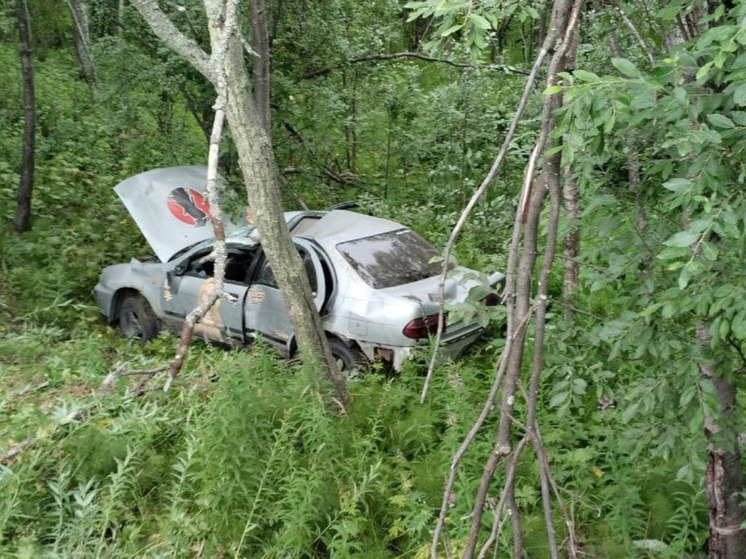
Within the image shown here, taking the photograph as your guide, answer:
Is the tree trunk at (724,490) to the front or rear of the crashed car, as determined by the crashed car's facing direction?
to the rear

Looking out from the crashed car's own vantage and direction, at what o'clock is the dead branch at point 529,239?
The dead branch is roughly at 7 o'clock from the crashed car.

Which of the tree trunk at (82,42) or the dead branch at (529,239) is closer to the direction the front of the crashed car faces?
the tree trunk

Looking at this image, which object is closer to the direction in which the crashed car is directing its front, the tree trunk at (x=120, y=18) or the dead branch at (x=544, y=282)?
the tree trunk

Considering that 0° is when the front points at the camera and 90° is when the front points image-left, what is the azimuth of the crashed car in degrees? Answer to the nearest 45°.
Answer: approximately 135°

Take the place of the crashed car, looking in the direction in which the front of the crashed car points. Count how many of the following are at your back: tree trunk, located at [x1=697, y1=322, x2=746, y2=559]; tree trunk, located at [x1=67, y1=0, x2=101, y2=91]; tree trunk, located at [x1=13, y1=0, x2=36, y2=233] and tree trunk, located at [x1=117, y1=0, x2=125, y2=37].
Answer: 1

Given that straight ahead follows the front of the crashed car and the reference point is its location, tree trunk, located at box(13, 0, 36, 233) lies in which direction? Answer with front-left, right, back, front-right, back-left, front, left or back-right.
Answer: front

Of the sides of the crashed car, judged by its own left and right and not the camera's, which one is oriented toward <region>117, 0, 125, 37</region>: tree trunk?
front

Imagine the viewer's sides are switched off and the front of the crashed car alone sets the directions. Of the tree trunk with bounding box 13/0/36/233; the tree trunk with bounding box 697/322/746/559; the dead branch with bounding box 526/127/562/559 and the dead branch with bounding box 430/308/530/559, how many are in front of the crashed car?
1

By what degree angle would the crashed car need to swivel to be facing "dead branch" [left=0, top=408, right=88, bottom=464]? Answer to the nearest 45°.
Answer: approximately 90° to its left

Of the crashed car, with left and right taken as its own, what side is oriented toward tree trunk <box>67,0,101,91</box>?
front

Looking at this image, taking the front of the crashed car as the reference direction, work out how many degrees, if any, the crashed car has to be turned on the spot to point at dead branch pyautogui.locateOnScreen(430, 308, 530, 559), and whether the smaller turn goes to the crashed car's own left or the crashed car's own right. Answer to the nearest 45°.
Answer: approximately 135° to the crashed car's own left

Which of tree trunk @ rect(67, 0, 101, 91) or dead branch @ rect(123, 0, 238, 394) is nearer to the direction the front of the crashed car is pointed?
the tree trunk

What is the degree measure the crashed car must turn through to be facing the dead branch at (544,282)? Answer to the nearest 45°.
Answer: approximately 135° to its left

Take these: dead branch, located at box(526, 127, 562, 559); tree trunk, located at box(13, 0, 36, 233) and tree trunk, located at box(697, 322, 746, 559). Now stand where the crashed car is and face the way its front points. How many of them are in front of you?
1
